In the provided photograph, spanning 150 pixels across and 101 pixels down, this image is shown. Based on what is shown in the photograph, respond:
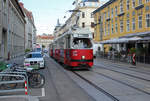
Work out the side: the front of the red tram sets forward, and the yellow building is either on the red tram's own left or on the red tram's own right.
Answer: on the red tram's own left

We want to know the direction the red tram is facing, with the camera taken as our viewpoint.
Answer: facing the viewer and to the right of the viewer

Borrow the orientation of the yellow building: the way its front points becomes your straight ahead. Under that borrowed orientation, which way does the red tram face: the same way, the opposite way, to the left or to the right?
to the left

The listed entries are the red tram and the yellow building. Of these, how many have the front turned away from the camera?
0

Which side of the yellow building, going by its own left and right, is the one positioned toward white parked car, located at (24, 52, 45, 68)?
front

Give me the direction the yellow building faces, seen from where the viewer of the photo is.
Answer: facing the viewer and to the left of the viewer

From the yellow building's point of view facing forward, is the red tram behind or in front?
in front
